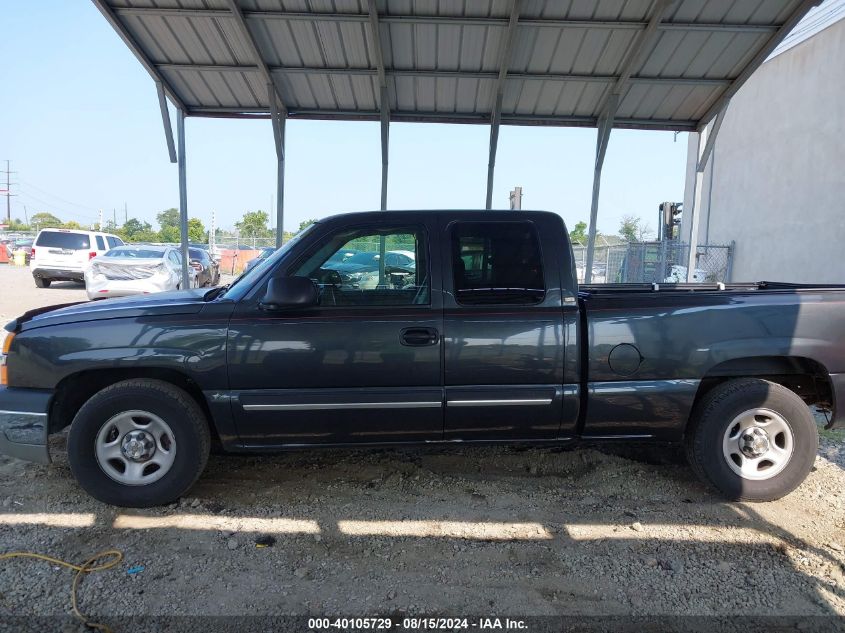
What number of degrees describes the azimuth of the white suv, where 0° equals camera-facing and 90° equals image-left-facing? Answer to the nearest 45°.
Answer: approximately 225°

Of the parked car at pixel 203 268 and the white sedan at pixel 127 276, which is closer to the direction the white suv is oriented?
the parked car

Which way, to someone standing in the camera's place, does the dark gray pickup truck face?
facing to the left of the viewer

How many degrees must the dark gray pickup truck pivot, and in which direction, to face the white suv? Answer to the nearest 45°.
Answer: approximately 45° to its right

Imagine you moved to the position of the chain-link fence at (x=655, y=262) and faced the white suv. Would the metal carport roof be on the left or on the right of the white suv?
left

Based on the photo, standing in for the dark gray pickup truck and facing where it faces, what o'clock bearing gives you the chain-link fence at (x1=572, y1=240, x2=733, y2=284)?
The chain-link fence is roughly at 4 o'clock from the dark gray pickup truck.
